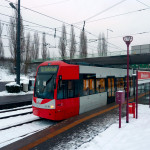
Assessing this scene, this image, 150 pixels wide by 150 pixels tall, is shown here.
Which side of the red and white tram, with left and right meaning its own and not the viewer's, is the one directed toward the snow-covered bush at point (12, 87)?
right
